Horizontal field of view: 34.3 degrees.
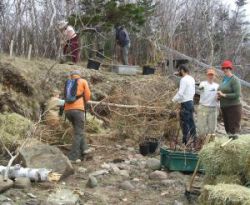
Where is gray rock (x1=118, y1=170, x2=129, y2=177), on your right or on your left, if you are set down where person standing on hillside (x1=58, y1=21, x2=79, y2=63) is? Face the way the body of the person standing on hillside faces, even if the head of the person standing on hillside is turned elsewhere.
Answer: on your left

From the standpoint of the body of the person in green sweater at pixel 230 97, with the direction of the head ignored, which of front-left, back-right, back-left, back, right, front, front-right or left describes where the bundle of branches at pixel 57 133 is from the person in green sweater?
front-right

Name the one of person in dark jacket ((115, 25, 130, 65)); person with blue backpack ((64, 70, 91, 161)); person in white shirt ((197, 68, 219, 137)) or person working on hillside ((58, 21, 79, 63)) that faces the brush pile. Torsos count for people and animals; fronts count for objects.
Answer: person with blue backpack ((64, 70, 91, 161))

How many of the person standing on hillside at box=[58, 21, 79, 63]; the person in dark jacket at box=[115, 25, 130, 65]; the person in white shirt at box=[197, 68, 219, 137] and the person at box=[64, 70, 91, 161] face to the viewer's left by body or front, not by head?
2

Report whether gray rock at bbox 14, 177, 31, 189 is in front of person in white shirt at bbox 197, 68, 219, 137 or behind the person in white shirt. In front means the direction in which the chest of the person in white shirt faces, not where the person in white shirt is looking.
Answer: in front

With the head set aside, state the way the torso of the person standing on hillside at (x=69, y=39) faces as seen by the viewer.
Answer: to the viewer's left

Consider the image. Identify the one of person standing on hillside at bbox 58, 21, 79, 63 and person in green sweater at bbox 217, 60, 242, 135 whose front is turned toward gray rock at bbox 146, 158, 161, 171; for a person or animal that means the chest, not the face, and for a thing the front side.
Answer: the person in green sweater

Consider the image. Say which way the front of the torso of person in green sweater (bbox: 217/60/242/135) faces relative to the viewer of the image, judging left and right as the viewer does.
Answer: facing the viewer and to the left of the viewer

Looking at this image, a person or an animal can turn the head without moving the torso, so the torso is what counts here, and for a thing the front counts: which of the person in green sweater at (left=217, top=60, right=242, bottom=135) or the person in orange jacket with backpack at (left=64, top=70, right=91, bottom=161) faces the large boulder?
the person in green sweater
